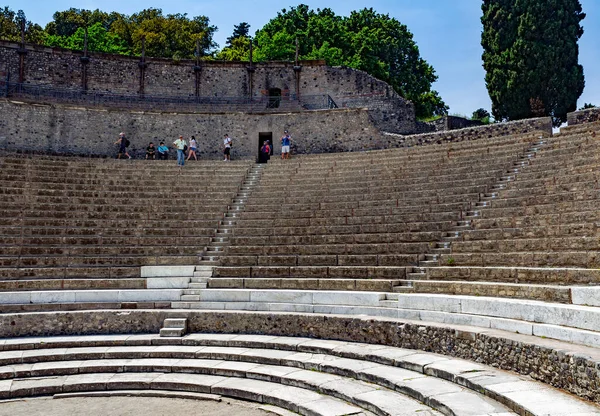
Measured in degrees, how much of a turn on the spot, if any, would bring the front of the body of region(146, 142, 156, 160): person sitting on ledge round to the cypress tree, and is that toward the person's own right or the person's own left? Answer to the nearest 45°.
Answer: approximately 90° to the person's own left

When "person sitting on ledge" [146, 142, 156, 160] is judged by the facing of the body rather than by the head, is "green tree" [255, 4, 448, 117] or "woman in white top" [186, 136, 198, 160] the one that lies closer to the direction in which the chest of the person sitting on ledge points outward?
the woman in white top

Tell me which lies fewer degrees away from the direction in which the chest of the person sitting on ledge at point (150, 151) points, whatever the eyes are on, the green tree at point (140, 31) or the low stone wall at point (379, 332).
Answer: the low stone wall

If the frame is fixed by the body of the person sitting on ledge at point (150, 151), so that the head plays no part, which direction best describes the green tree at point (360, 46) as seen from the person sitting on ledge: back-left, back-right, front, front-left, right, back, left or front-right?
back-left

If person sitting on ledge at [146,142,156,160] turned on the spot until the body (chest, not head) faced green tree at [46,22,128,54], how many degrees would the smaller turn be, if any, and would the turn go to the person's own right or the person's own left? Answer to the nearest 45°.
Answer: approximately 180°

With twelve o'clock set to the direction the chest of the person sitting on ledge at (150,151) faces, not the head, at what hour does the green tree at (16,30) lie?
The green tree is roughly at 5 o'clock from the person sitting on ledge.

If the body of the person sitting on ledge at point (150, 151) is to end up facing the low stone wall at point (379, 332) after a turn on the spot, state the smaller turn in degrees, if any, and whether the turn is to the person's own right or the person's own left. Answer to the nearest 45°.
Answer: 0° — they already face it

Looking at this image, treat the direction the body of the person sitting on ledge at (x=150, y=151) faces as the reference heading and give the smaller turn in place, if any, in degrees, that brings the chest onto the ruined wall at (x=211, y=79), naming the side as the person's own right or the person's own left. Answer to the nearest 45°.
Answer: approximately 135° to the person's own left

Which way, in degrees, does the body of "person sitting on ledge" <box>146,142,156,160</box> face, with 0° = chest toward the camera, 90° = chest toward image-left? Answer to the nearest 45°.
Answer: approximately 0°

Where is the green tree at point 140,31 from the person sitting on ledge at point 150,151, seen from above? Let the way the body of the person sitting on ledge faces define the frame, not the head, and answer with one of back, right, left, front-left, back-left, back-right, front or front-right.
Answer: back
